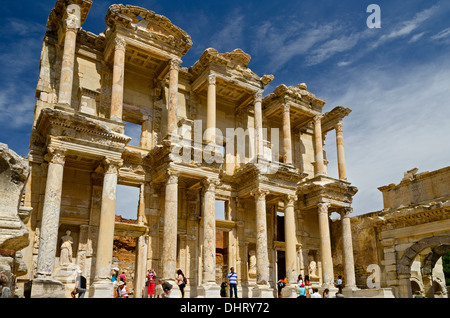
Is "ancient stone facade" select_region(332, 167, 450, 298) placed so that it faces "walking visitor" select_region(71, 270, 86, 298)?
yes

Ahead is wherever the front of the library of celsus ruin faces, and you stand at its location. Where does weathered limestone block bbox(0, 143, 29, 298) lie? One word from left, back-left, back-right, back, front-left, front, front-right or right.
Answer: front-right

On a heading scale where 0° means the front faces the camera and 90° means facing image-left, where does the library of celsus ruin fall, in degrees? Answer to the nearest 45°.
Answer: approximately 315°

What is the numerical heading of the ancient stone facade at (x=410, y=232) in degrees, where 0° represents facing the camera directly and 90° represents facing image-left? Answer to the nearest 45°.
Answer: approximately 45°

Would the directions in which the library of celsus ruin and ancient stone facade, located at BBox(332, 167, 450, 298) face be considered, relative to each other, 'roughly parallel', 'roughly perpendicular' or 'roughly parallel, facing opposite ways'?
roughly perpendicular

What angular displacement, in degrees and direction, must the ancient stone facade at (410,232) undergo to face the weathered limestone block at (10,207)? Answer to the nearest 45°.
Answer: approximately 45° to its left

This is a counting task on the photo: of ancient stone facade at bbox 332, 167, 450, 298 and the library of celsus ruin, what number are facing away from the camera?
0
